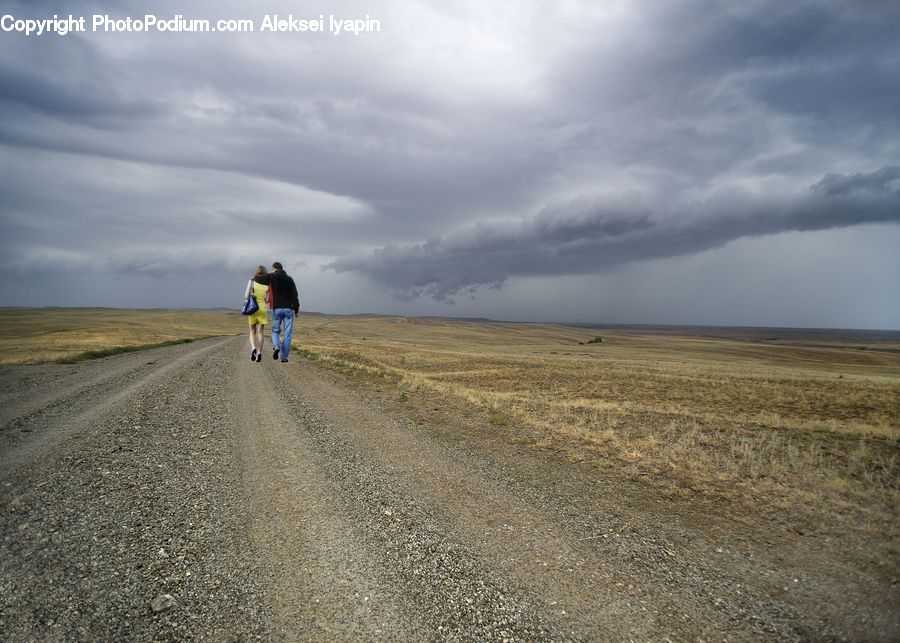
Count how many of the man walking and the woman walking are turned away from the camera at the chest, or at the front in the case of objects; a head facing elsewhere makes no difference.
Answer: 2

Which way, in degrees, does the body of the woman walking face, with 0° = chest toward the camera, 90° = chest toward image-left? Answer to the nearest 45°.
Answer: approximately 180°

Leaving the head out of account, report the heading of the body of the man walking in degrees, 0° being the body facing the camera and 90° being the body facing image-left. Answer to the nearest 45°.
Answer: approximately 180°
